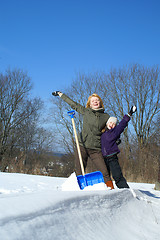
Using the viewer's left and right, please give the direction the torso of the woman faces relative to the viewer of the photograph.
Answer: facing the viewer
